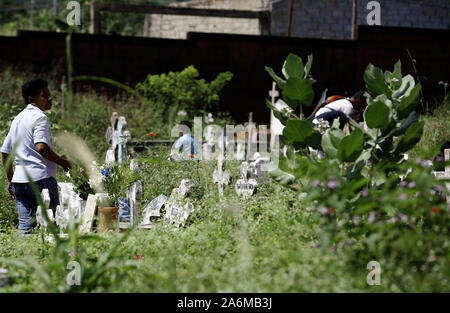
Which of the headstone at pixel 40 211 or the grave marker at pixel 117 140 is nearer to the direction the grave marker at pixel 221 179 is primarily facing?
the headstone

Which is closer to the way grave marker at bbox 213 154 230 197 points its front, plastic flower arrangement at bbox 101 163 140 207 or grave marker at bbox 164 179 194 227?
the grave marker

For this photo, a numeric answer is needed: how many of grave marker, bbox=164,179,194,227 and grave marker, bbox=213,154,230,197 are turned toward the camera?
2

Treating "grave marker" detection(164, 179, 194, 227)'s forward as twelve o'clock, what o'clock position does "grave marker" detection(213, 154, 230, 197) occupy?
"grave marker" detection(213, 154, 230, 197) is roughly at 7 o'clock from "grave marker" detection(164, 179, 194, 227).

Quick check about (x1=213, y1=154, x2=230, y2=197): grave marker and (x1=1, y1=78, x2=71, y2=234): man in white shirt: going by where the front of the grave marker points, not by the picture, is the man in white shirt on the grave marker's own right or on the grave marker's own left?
on the grave marker's own right

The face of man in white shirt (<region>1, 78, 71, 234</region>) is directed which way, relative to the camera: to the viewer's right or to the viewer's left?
to the viewer's right
